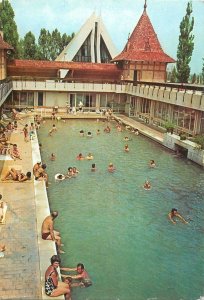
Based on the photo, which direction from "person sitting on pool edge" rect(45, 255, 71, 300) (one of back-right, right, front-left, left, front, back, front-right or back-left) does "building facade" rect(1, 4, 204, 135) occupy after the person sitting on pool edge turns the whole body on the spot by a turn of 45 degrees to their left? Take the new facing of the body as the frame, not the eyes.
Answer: front-left

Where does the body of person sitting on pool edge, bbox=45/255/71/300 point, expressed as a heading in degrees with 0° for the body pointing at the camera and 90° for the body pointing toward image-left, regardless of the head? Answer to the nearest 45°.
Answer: approximately 270°

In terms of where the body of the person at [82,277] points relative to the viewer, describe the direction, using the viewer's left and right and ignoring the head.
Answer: facing to the left of the viewer

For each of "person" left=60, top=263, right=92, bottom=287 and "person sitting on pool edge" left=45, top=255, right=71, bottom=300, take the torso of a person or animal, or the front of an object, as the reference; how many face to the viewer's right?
1

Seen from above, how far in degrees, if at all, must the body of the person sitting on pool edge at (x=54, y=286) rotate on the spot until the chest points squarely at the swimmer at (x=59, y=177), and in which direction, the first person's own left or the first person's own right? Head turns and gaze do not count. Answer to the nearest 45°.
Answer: approximately 90° to the first person's own left
